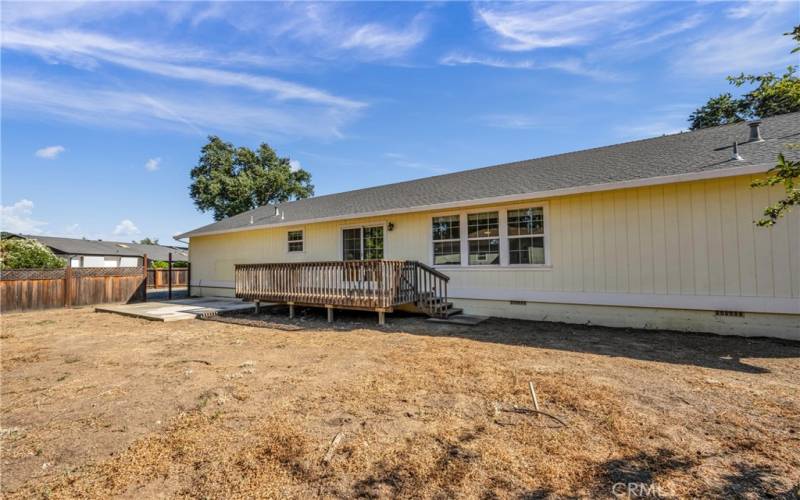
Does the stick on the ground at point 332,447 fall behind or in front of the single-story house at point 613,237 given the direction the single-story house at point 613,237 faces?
behind

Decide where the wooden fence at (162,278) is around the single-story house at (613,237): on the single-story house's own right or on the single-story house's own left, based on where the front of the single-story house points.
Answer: on the single-story house's own left

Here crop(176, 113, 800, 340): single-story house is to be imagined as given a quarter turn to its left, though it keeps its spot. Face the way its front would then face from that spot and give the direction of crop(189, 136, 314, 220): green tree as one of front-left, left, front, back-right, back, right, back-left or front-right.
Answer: front

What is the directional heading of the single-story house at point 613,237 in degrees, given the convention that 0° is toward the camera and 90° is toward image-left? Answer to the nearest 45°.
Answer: approximately 225°

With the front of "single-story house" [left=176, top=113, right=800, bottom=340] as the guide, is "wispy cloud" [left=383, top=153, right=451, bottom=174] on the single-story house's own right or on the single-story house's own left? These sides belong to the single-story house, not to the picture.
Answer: on the single-story house's own left
